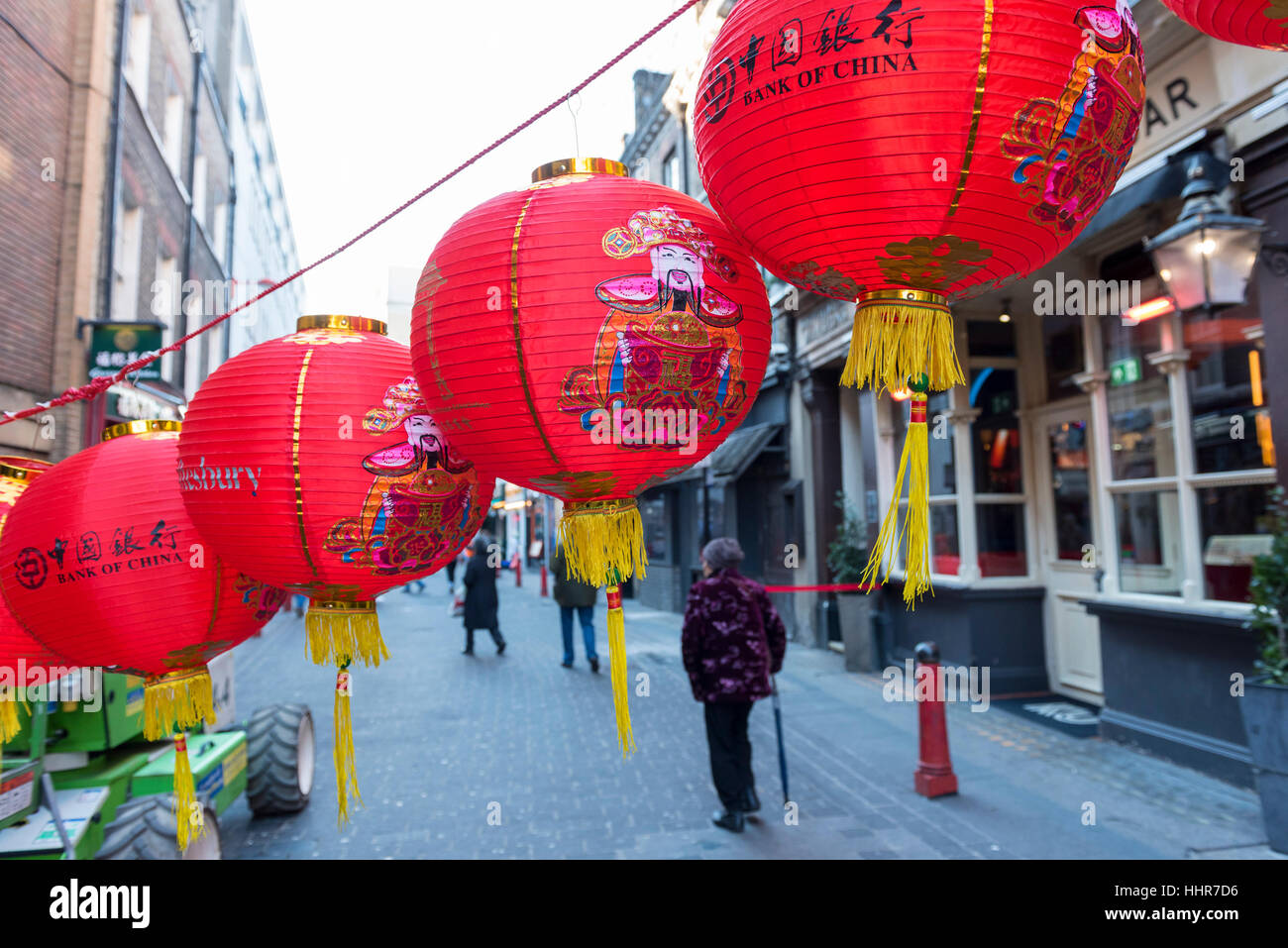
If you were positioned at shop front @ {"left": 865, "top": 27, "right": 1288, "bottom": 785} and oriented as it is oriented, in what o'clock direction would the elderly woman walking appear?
The elderly woman walking is roughly at 12 o'clock from the shop front.

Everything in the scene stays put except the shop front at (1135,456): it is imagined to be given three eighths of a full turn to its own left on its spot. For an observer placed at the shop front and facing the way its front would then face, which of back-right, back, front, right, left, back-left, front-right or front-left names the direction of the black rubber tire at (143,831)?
back-right

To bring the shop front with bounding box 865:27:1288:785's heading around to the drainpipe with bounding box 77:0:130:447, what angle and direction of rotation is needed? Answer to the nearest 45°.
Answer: approximately 45° to its right

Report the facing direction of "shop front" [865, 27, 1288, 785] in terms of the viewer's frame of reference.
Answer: facing the viewer and to the left of the viewer

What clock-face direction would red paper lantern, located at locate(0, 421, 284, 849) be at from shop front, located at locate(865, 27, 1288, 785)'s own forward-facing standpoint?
The red paper lantern is roughly at 11 o'clock from the shop front.

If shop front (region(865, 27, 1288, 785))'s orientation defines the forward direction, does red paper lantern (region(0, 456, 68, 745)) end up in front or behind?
in front

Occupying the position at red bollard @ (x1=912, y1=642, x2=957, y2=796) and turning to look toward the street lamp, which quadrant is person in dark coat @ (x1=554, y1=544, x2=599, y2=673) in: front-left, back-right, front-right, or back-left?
back-left

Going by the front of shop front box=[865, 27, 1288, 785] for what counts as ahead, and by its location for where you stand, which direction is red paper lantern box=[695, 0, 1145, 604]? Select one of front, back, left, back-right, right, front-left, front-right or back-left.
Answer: front-left

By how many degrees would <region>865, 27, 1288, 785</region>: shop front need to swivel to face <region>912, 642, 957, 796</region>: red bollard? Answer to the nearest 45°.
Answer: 0° — it already faces it

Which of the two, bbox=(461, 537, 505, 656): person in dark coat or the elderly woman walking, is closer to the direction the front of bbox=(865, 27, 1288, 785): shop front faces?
the elderly woman walking

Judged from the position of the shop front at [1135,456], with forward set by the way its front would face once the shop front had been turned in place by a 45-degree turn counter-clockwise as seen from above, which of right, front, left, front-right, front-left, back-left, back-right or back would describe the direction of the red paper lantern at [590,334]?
front

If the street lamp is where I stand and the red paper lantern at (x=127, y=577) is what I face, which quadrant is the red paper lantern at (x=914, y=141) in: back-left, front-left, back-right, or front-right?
front-left
